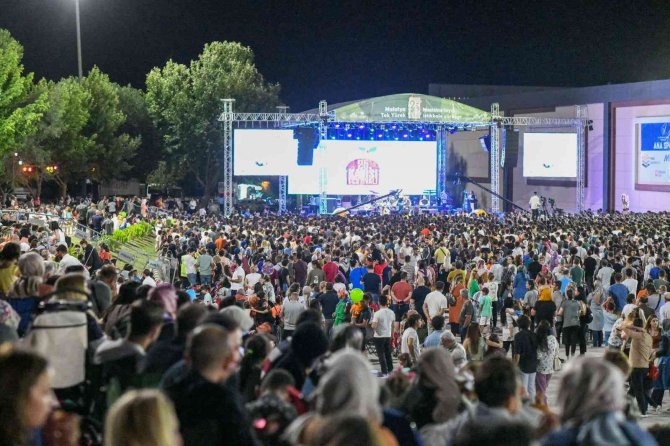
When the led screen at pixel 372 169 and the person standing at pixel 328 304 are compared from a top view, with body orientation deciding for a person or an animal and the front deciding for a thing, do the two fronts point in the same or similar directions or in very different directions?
very different directions

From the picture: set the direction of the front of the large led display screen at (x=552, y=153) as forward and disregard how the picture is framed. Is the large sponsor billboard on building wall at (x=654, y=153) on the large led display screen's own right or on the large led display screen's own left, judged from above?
on the large led display screen's own left

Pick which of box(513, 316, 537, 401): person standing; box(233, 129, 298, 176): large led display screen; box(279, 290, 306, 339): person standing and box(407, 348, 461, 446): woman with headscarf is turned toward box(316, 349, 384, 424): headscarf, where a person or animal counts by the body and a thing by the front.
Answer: the large led display screen

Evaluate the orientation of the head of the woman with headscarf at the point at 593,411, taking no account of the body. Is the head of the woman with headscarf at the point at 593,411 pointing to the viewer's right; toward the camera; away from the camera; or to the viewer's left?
away from the camera

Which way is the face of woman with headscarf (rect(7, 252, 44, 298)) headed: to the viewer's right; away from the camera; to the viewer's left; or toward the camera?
away from the camera

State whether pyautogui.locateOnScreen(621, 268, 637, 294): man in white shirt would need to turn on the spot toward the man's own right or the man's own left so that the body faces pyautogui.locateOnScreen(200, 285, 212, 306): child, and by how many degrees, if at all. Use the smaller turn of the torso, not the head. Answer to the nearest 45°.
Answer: approximately 135° to the man's own left

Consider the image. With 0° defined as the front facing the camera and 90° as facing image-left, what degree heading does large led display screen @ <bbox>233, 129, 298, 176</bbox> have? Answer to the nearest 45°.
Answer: approximately 0°

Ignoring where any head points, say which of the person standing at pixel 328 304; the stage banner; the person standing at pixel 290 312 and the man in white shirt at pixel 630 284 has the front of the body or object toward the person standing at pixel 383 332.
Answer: the stage banner

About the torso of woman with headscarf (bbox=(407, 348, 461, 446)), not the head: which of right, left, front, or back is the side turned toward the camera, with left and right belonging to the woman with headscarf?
back

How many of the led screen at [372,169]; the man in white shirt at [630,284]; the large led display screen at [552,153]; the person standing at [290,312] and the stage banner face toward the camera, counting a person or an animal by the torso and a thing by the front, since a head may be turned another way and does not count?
3

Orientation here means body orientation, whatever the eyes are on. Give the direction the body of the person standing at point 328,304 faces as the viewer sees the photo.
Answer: away from the camera

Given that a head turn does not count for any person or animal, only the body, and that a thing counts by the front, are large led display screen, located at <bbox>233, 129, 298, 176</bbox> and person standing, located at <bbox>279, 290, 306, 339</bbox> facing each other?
yes
